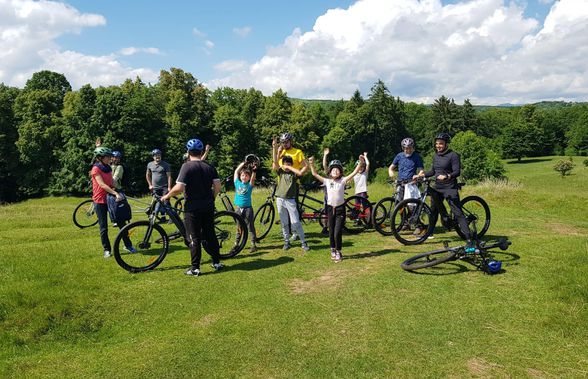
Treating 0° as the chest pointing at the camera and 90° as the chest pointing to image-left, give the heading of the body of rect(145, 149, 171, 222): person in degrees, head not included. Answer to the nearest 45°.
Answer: approximately 0°

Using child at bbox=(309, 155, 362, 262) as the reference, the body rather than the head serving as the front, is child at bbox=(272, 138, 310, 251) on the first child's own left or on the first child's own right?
on the first child's own right

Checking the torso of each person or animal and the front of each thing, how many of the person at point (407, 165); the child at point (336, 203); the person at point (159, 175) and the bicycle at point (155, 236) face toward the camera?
3

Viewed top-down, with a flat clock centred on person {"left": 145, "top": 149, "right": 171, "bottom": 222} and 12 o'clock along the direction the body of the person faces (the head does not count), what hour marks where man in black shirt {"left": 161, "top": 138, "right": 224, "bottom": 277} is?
The man in black shirt is roughly at 12 o'clock from the person.

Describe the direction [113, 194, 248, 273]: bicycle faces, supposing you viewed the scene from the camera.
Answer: facing to the left of the viewer

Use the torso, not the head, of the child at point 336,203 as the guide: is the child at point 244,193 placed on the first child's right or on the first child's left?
on the first child's right

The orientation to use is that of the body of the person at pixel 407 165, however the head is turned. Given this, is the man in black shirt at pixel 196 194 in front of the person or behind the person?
in front

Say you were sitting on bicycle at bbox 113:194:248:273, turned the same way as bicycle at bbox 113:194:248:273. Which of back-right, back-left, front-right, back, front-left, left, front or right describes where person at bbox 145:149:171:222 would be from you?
right
